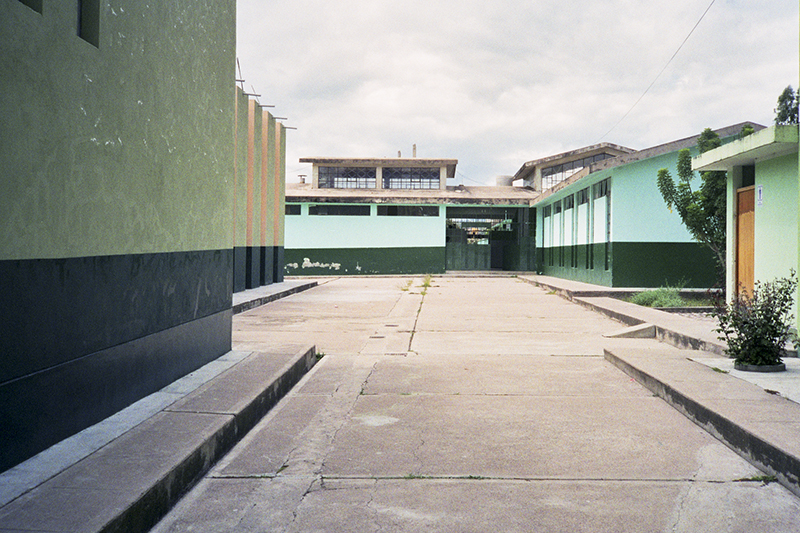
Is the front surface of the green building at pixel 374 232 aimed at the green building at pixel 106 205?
yes

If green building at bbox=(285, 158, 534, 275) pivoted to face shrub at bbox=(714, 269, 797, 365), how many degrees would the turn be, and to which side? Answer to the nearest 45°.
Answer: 0° — it already faces it

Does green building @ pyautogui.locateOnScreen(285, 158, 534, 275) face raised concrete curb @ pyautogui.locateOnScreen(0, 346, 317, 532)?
yes

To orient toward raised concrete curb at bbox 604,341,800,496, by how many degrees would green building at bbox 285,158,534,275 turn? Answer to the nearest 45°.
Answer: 0° — it already faces it

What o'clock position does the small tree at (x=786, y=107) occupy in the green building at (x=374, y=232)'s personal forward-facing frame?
The small tree is roughly at 11 o'clock from the green building.

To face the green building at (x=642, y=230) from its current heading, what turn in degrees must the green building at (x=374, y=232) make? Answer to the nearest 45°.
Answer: approximately 45° to its left

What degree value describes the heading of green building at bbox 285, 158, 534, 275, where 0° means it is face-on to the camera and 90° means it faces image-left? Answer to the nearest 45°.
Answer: approximately 0°

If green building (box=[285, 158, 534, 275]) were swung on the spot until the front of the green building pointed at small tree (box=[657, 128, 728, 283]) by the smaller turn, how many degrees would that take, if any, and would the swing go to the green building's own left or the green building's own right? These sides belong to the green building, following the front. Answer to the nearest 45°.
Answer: approximately 45° to the green building's own left
